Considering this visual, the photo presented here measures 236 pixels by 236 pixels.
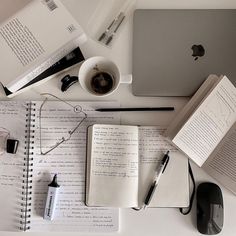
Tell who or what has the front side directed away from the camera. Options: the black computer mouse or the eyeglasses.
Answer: the black computer mouse

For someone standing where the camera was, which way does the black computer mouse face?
facing away from the viewer
